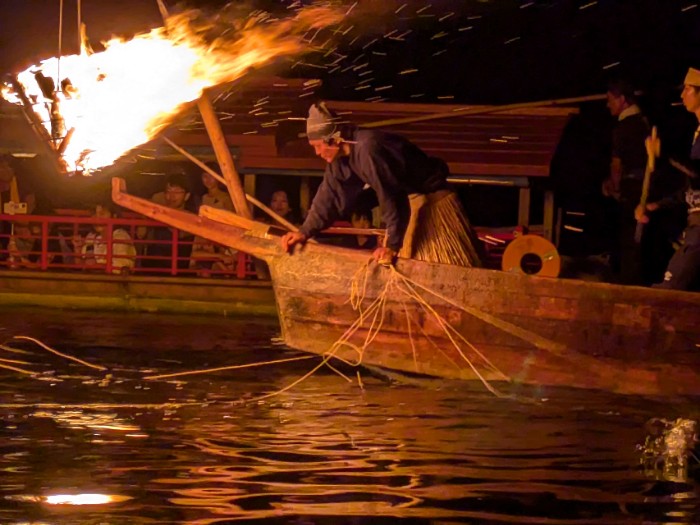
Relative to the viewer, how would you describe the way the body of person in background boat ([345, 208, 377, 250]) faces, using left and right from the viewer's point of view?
facing the viewer

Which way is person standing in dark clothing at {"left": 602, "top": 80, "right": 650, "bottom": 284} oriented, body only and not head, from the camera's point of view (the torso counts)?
to the viewer's left

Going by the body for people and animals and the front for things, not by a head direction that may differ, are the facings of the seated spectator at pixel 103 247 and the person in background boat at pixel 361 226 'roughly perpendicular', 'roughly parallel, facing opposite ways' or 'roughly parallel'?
roughly parallel

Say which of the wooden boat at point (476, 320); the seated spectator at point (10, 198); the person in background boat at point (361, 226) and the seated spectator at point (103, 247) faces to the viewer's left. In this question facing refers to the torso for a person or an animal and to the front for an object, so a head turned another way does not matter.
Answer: the wooden boat

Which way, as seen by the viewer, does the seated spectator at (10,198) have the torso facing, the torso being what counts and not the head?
toward the camera

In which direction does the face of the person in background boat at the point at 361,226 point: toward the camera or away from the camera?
toward the camera

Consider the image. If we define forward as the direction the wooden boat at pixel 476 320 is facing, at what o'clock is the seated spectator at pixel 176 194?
The seated spectator is roughly at 2 o'clock from the wooden boat.

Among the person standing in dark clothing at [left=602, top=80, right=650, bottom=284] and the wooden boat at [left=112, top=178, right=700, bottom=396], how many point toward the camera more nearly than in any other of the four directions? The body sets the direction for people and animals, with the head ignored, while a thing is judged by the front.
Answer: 0

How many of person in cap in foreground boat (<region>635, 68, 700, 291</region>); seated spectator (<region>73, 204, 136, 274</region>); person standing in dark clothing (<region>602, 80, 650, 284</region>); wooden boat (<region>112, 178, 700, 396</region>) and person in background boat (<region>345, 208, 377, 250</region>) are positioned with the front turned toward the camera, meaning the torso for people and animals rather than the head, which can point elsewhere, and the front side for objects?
2

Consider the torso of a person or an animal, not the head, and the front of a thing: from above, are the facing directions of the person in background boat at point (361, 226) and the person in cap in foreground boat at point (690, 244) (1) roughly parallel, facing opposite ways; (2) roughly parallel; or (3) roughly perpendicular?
roughly perpendicular

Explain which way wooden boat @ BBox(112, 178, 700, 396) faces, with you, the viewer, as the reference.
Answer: facing to the left of the viewer

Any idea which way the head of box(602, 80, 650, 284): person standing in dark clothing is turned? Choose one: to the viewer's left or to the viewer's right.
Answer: to the viewer's left

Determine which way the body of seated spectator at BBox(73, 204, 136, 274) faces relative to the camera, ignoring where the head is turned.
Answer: toward the camera

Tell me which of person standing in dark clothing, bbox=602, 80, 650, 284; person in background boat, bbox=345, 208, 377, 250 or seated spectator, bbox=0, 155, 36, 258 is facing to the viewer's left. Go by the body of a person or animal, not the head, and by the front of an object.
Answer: the person standing in dark clothing

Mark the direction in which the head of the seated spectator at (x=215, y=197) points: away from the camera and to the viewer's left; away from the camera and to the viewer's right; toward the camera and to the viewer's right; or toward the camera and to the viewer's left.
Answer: toward the camera and to the viewer's left

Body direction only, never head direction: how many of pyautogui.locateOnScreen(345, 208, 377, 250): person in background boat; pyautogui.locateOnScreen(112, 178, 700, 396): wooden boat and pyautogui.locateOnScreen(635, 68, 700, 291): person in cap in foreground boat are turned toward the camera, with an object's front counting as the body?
1

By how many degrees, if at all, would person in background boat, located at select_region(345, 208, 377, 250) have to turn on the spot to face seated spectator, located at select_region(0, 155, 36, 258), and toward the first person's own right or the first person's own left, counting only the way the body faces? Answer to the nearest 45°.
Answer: approximately 90° to the first person's own right

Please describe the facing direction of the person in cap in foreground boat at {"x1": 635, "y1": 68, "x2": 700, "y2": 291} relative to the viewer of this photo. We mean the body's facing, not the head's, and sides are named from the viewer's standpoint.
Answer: facing to the left of the viewer

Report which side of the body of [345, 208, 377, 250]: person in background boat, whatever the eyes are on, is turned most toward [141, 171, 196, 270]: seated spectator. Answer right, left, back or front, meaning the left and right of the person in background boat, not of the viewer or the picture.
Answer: right
